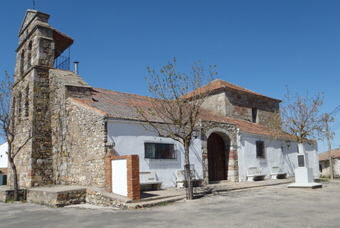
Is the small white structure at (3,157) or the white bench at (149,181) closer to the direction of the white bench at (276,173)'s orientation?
the white bench

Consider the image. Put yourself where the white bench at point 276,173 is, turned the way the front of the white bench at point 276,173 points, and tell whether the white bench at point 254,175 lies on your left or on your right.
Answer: on your right

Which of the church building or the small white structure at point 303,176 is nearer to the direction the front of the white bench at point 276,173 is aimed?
the small white structure

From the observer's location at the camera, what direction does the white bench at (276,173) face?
facing the viewer and to the right of the viewer

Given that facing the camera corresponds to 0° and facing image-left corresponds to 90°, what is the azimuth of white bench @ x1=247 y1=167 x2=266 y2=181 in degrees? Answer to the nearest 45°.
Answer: approximately 315°

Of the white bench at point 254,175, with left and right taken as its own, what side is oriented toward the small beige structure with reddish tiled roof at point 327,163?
left

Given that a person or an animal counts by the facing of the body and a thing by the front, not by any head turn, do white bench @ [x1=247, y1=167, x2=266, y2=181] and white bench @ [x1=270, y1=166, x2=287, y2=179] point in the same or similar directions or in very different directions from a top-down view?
same or similar directions

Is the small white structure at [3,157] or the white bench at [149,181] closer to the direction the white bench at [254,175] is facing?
the white bench

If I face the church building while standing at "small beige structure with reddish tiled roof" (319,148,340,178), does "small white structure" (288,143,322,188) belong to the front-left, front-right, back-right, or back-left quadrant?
front-left

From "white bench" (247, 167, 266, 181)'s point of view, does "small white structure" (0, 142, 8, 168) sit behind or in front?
behind

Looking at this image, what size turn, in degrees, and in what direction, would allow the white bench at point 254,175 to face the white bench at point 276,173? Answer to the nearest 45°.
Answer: approximately 90° to its left

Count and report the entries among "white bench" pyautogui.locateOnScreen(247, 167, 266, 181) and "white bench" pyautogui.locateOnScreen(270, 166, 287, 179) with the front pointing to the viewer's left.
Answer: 0

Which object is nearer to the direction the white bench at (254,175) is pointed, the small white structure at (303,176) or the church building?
the small white structure

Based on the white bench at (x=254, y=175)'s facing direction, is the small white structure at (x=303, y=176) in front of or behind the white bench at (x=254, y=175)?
in front

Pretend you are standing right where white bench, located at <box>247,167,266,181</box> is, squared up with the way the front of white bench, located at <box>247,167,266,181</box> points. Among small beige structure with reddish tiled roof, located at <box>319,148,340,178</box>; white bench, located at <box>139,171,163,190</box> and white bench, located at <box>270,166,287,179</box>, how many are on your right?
1
